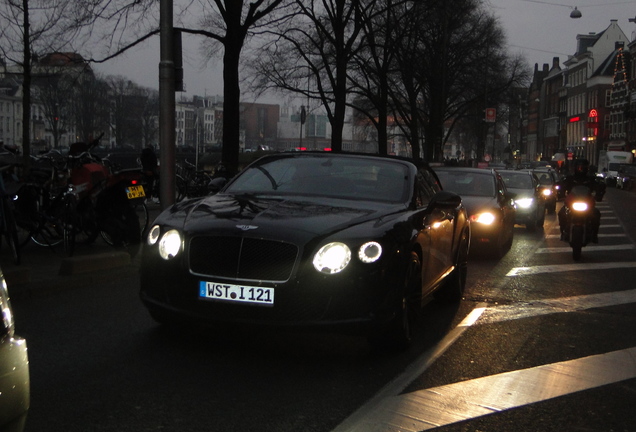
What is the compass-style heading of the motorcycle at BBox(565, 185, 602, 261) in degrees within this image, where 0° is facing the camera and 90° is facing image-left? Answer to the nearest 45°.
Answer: approximately 0°

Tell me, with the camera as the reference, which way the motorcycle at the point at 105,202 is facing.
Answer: facing away from the viewer and to the left of the viewer

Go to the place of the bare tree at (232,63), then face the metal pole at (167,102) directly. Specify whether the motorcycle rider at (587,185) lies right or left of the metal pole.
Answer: left

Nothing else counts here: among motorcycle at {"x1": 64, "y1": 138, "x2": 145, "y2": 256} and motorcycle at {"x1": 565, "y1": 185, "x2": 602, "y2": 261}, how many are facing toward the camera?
1

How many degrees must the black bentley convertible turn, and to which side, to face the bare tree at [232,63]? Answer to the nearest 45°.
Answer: approximately 135° to its right

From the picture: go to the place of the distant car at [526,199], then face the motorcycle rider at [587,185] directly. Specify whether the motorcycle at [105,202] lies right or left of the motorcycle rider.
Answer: right

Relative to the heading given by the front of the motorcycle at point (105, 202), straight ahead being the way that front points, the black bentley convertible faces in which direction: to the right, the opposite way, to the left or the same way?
to the left

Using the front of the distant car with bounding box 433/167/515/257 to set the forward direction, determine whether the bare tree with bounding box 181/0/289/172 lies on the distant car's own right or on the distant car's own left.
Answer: on the distant car's own right

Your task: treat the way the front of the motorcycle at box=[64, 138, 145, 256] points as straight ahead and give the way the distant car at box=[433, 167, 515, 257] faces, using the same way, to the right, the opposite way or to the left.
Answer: to the left

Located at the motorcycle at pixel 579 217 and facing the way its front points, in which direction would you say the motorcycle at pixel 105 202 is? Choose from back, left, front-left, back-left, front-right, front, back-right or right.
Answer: front-right
